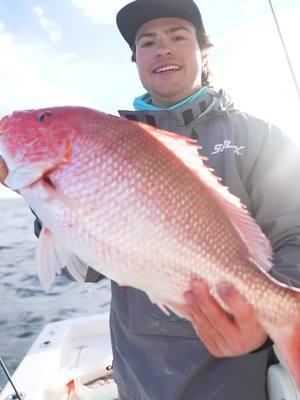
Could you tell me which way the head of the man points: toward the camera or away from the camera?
toward the camera

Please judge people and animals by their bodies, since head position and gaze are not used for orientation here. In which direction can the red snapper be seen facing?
to the viewer's left
